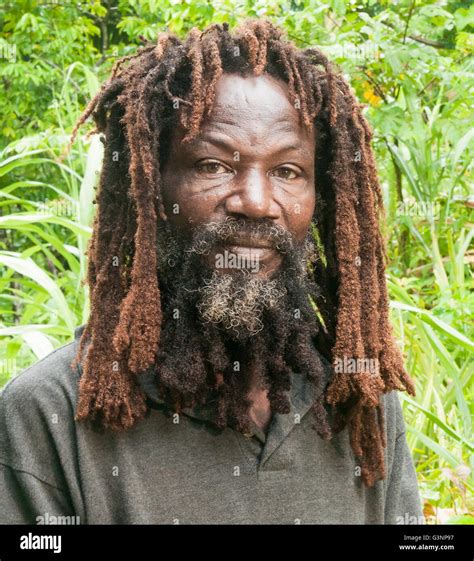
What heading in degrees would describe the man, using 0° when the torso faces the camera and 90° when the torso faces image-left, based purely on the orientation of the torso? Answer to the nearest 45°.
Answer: approximately 315°
